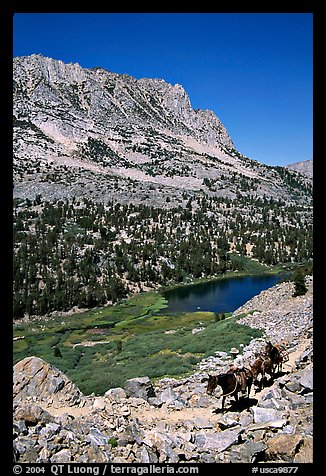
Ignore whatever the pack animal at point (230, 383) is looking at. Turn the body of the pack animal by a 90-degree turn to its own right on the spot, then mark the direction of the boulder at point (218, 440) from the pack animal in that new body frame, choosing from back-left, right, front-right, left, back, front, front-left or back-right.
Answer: back-left

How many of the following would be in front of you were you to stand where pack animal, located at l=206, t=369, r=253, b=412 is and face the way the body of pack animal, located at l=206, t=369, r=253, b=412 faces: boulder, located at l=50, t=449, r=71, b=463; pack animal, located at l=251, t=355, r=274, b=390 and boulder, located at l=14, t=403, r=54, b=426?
2

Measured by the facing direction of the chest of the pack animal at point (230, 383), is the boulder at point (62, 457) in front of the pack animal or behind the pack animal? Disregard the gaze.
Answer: in front

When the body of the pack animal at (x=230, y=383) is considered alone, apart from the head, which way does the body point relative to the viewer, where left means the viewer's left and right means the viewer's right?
facing the viewer and to the left of the viewer

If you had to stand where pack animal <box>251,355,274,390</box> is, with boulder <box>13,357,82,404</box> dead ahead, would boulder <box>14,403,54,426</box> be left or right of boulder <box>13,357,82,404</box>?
left

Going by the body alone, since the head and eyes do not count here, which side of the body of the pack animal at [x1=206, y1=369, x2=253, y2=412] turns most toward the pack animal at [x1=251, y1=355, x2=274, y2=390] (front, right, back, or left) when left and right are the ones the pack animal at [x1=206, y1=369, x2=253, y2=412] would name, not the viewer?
back

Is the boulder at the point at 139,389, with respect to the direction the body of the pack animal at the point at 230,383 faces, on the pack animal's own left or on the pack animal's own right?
on the pack animal's own right

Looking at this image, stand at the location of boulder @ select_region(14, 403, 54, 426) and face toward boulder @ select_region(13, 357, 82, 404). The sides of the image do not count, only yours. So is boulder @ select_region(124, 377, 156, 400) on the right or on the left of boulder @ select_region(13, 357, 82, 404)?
right

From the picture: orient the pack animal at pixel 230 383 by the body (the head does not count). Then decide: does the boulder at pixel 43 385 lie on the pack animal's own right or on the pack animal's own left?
on the pack animal's own right

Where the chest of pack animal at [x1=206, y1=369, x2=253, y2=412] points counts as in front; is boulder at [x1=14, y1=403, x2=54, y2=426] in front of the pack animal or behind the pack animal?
in front

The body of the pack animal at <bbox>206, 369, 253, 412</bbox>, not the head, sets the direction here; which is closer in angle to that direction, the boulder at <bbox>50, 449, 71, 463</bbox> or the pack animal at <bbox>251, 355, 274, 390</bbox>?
the boulder
